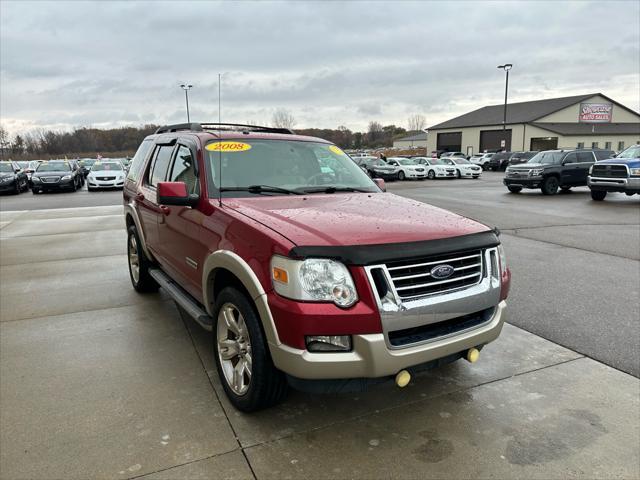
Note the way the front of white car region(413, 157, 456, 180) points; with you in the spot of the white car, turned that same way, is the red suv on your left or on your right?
on your right

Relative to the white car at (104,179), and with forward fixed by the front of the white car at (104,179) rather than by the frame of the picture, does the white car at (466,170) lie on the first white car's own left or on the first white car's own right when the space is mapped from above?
on the first white car's own left

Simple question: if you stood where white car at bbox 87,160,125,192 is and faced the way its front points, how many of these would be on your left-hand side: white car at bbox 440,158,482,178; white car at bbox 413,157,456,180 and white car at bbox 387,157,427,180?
3

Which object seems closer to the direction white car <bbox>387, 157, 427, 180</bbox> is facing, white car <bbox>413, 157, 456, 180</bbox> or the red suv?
the red suv

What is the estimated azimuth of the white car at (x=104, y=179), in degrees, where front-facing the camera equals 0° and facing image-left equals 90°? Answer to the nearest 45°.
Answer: approximately 0°

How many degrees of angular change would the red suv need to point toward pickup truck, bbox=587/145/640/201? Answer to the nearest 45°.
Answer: approximately 90° to its left

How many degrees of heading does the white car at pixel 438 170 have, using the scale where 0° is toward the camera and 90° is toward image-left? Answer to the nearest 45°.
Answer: approximately 315°

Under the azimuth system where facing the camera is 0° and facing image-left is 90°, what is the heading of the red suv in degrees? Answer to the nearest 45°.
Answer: approximately 315°
